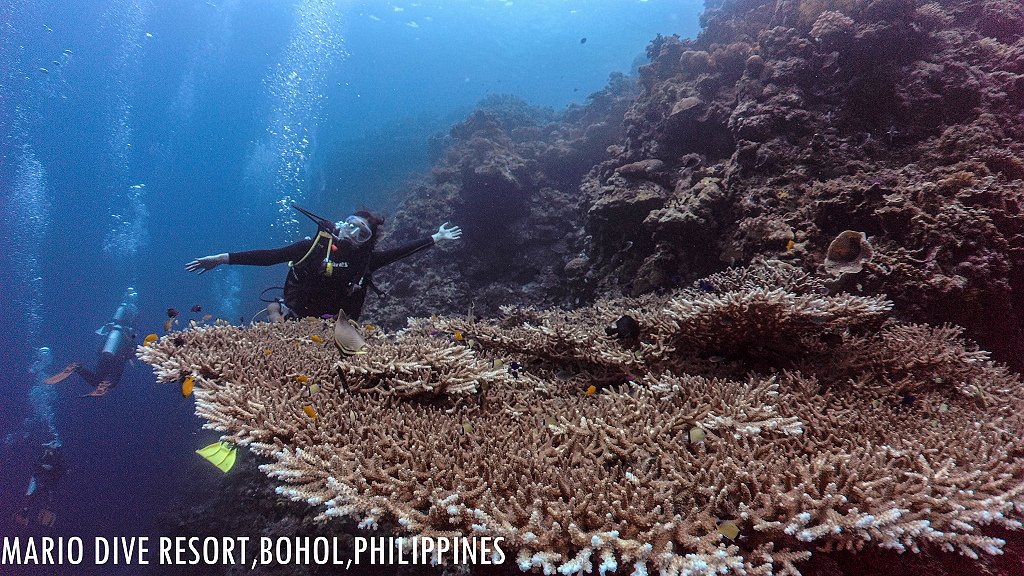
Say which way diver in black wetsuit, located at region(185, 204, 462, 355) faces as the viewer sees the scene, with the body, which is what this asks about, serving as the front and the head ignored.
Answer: toward the camera
